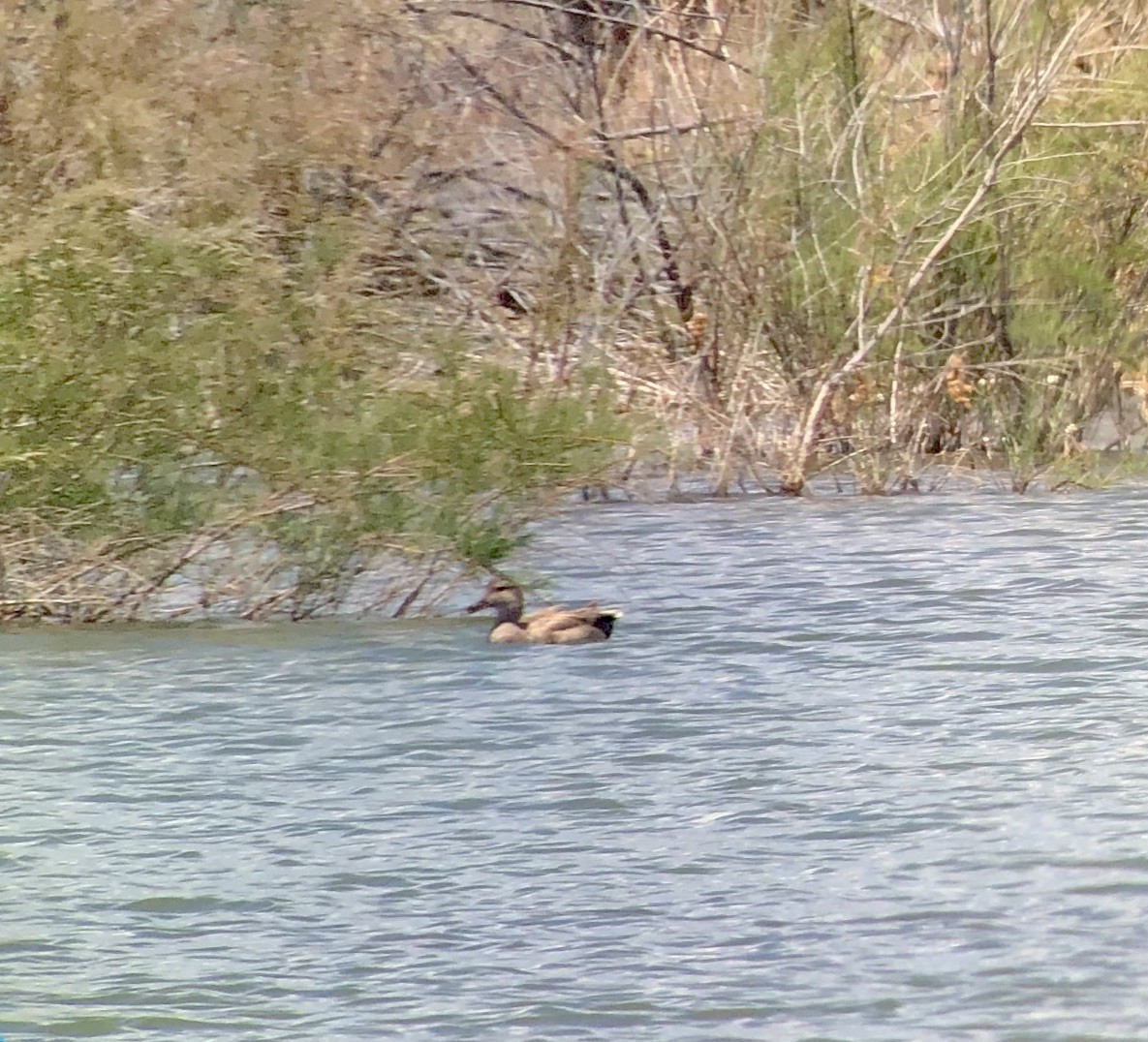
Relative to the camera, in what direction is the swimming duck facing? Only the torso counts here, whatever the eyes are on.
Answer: to the viewer's left
